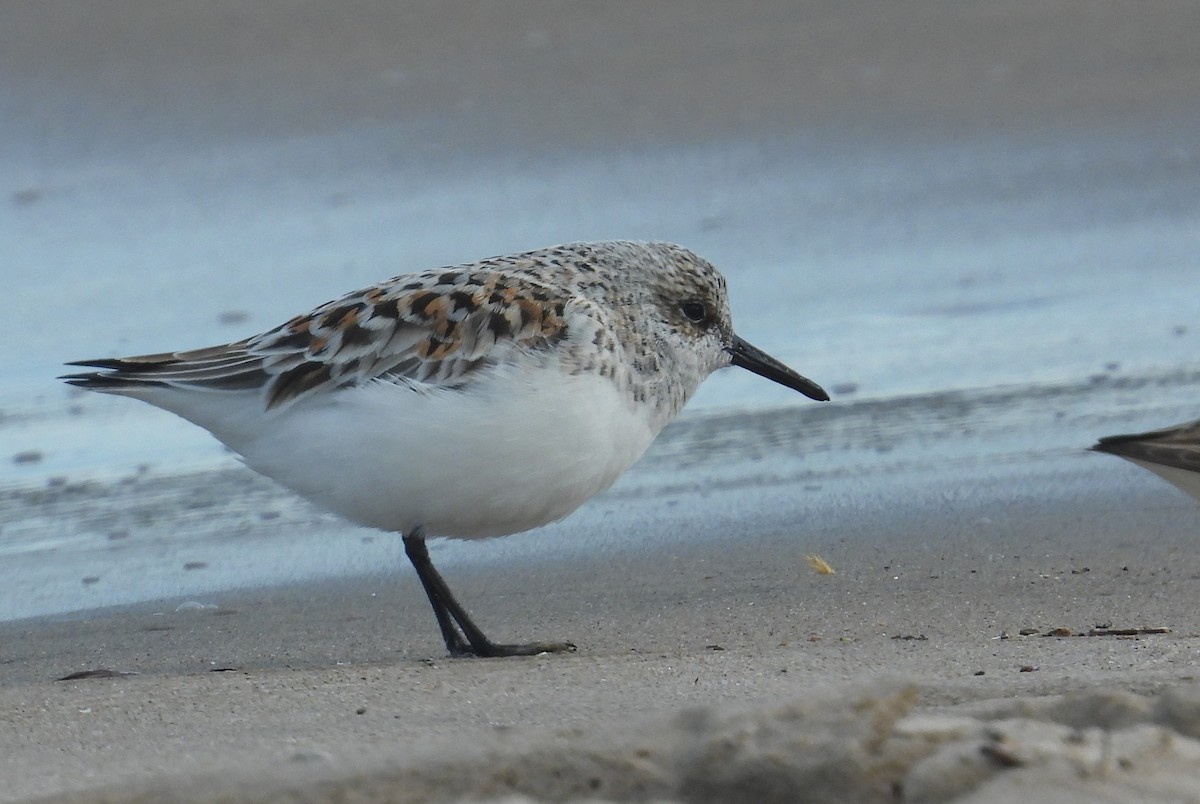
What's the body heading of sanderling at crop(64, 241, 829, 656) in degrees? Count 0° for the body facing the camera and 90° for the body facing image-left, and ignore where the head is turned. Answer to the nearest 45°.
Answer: approximately 270°

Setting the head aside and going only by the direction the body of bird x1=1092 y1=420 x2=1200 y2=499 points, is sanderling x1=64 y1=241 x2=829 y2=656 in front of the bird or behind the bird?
behind

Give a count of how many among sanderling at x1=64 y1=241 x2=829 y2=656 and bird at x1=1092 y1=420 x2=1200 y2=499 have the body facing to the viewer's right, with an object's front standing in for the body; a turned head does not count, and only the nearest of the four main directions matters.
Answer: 2

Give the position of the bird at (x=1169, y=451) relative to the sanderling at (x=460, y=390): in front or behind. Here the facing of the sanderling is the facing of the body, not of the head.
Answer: in front

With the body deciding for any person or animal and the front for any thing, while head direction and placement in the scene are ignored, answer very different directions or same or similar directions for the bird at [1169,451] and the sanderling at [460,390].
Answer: same or similar directions

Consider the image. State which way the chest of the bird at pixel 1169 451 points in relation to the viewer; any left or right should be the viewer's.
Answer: facing to the right of the viewer
